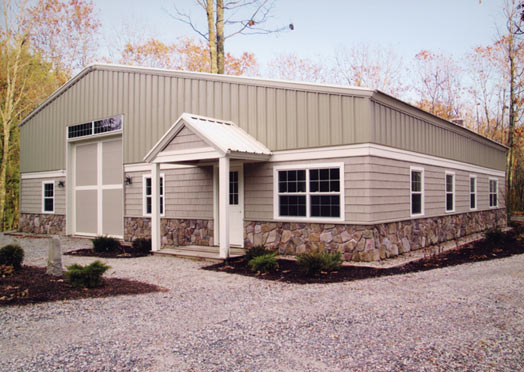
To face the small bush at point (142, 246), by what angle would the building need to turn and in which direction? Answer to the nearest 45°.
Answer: approximately 45° to its right

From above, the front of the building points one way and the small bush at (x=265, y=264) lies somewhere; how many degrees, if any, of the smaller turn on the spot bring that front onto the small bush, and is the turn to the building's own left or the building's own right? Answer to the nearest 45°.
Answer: approximately 45° to the building's own left

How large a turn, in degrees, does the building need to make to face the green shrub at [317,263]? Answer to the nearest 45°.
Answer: approximately 45° to its left

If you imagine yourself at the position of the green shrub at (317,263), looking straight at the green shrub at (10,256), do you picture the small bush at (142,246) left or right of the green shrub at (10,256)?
right

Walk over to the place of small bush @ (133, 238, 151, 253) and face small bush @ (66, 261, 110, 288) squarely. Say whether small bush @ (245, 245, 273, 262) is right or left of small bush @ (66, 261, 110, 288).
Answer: left

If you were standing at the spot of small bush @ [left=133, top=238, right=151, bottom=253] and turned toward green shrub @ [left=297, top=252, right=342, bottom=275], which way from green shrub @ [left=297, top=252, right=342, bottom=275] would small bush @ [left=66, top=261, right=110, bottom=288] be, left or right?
right

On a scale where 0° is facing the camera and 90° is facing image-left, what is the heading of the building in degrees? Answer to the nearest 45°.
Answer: approximately 45°
